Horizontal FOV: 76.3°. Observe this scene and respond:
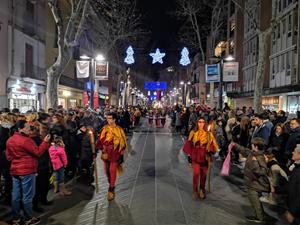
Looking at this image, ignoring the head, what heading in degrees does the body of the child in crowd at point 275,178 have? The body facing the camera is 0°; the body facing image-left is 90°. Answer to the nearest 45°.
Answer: approximately 90°

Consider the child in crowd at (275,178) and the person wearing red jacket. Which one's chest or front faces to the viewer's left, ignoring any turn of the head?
the child in crowd

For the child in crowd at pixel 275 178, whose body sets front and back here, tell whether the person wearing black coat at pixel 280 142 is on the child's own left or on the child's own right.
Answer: on the child's own right

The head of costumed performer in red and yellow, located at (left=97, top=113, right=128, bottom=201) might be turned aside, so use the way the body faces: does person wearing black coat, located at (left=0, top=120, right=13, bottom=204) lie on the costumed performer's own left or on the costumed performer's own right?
on the costumed performer's own right

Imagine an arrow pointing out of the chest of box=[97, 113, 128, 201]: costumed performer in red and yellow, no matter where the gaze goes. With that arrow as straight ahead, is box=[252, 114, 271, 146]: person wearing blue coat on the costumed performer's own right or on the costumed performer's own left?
on the costumed performer's own left

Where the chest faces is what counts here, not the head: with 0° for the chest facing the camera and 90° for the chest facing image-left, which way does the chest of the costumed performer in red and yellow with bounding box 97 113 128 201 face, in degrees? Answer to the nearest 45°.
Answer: approximately 0°
